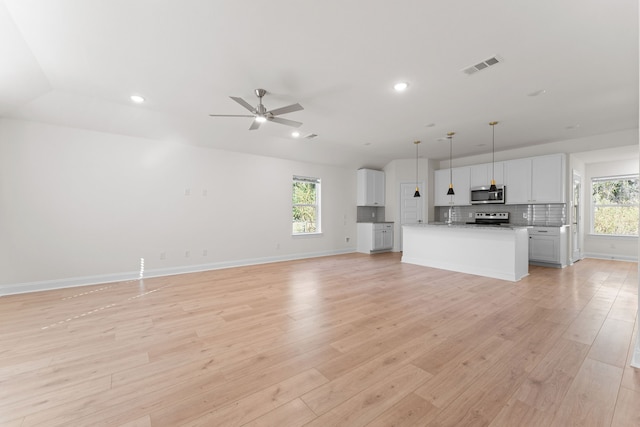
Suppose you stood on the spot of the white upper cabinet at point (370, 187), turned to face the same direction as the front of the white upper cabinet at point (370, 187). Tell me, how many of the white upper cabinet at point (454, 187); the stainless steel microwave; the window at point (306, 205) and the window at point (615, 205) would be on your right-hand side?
1

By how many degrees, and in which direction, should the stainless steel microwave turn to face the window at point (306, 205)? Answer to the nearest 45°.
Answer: approximately 45° to its right

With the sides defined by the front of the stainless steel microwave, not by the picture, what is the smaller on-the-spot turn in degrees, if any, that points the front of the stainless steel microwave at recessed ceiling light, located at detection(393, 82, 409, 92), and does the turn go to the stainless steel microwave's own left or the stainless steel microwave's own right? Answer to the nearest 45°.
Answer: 0° — it already faces it

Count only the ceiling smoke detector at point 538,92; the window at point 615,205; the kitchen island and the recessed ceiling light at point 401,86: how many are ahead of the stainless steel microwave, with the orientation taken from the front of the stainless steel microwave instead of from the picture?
3

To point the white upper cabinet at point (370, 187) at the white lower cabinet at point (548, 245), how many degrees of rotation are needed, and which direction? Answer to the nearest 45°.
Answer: approximately 45° to its left

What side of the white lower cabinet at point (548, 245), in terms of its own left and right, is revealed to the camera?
front

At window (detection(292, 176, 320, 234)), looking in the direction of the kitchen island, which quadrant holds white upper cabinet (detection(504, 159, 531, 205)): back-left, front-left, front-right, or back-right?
front-left

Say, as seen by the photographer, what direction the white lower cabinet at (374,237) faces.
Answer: facing the viewer and to the right of the viewer

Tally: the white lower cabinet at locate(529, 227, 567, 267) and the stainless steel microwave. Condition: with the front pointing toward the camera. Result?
2

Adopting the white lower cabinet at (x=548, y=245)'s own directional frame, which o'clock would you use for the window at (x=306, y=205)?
The window is roughly at 2 o'clock from the white lower cabinet.

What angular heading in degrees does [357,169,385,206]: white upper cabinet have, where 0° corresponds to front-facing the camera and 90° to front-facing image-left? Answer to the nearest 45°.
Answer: approximately 315°

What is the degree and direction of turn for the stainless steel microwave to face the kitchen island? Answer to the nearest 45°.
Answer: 0° — it already faces it

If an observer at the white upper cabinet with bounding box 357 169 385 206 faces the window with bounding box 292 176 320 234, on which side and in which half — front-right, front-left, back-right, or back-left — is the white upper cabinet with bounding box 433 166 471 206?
back-left
